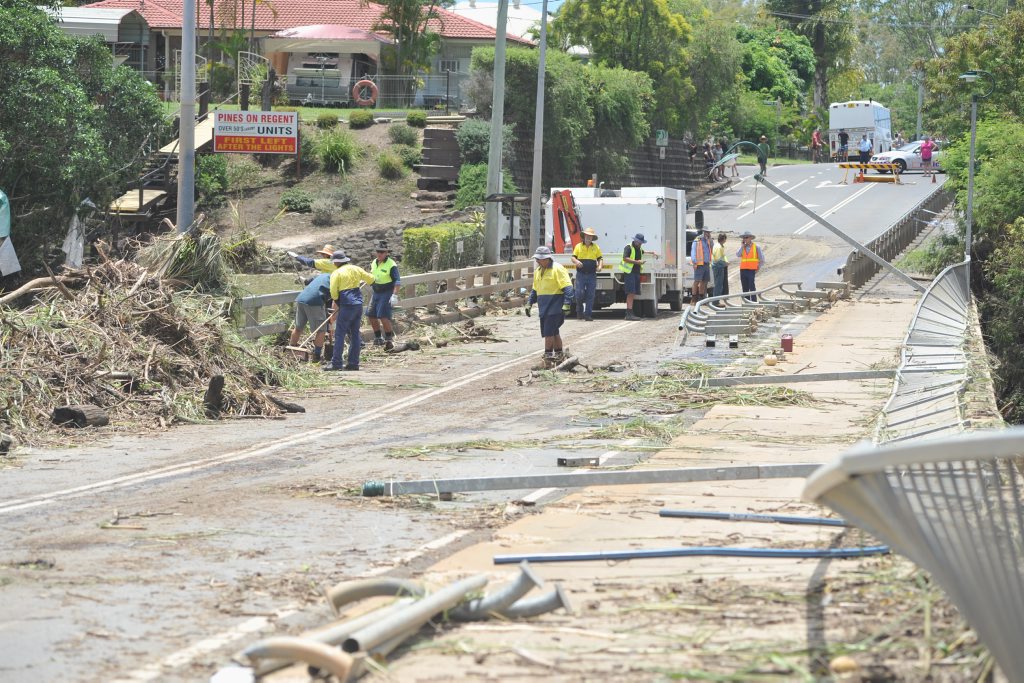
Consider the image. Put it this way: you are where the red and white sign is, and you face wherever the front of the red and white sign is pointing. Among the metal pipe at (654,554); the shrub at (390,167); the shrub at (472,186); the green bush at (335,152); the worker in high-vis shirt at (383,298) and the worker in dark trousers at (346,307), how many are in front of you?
3

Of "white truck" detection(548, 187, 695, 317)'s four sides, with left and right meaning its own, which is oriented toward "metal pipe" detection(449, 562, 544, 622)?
back

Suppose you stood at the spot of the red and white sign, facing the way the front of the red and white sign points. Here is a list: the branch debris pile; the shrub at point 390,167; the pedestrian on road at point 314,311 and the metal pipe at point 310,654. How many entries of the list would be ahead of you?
3

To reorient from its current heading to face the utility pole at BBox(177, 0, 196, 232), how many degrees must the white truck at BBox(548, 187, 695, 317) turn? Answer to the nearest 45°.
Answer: approximately 135° to its left

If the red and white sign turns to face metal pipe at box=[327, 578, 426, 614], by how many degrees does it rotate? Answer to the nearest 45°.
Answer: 0° — it already faces it

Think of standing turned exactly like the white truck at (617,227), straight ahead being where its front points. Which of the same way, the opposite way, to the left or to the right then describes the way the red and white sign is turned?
the opposite way

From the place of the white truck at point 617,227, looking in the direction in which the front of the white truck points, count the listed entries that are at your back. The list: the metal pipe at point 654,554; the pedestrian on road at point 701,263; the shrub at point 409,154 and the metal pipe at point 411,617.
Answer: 2

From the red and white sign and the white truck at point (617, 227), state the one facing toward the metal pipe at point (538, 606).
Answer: the red and white sign

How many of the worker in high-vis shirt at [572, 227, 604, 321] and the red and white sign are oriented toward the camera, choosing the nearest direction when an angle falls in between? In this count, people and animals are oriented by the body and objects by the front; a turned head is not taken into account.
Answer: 2

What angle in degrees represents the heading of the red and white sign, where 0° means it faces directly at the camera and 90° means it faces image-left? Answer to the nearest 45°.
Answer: approximately 0°

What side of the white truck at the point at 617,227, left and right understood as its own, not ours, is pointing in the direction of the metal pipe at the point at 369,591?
back

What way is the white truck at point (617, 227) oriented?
away from the camera

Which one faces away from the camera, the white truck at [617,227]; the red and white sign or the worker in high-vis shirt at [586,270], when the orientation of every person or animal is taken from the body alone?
the white truck
